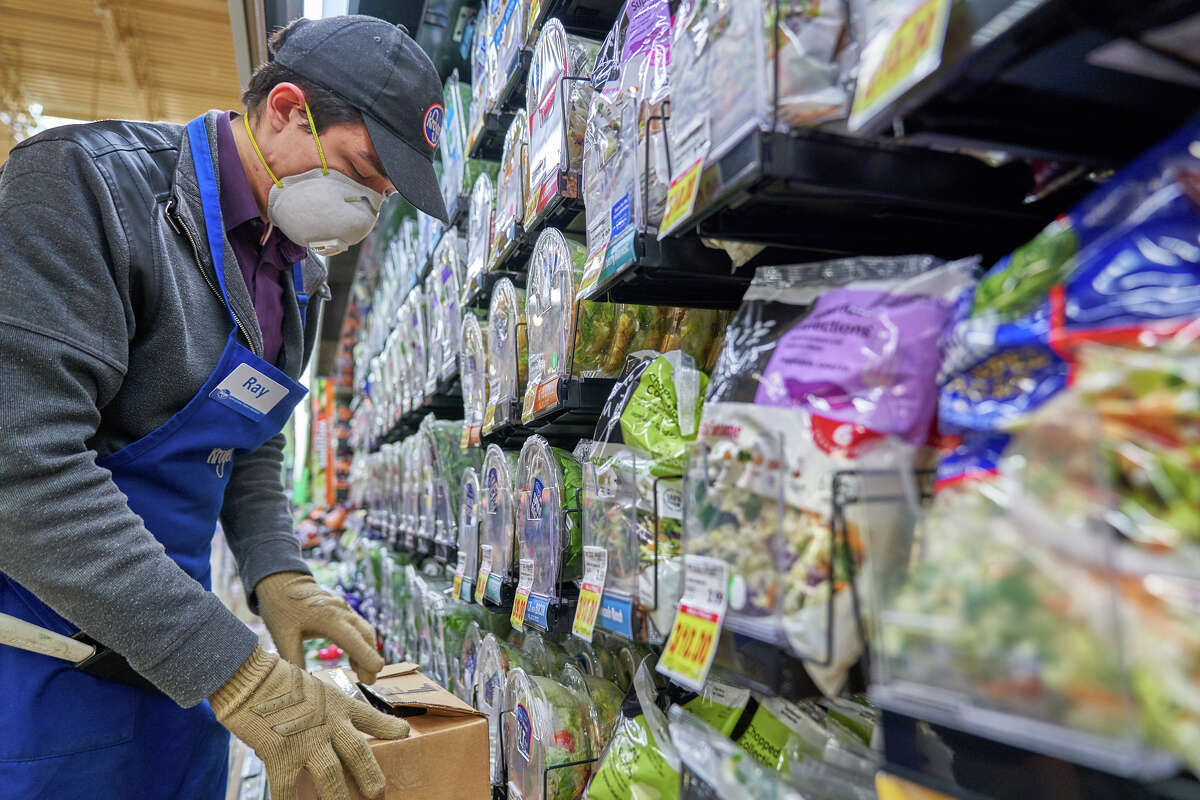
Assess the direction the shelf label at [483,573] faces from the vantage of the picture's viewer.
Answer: facing the viewer and to the left of the viewer

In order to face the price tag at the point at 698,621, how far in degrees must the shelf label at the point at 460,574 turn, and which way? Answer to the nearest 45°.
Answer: approximately 45° to its left

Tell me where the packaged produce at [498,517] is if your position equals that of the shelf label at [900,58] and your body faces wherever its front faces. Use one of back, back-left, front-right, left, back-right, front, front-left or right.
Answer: right

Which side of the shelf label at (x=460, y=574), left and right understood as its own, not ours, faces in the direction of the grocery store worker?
front

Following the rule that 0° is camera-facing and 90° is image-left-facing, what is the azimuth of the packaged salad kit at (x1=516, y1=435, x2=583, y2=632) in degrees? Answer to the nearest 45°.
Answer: approximately 45°

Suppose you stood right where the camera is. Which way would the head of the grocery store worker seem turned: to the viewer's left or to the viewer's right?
to the viewer's right

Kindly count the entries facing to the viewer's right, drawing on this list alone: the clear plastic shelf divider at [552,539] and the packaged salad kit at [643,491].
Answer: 0
